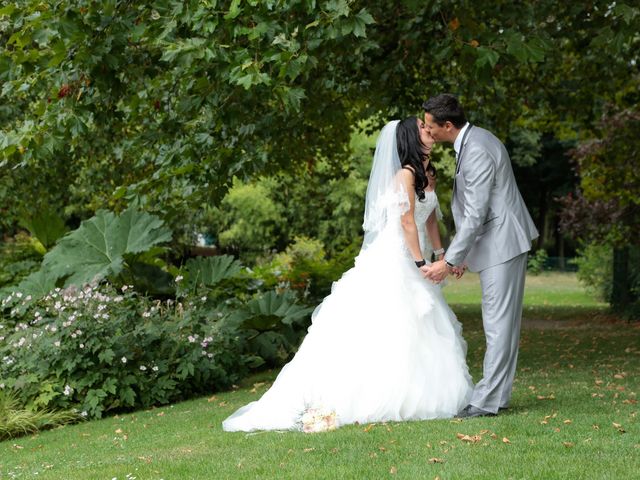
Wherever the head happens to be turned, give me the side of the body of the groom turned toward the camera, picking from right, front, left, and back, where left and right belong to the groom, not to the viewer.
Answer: left

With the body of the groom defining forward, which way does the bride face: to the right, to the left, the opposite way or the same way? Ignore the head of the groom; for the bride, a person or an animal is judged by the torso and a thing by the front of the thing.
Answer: the opposite way

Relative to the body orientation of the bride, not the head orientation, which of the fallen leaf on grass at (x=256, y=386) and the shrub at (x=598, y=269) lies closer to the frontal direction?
the shrub

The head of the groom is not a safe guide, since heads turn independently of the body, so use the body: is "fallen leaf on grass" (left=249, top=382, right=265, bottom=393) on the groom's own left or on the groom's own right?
on the groom's own right

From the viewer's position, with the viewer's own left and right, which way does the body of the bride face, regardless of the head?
facing to the right of the viewer

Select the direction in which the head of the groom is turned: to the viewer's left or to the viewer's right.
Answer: to the viewer's left

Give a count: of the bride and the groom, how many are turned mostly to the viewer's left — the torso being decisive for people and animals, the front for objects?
1

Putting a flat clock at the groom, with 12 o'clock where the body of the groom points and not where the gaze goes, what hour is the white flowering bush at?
The white flowering bush is roughly at 1 o'clock from the groom.
